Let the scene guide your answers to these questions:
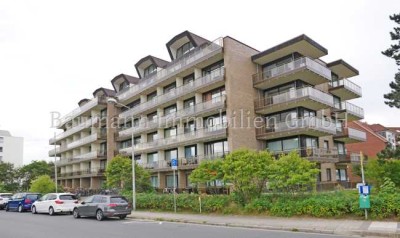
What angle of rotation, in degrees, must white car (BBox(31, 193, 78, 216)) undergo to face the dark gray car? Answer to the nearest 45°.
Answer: approximately 135° to its left

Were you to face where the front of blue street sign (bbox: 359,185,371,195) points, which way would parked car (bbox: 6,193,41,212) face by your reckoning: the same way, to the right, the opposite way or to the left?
to the right

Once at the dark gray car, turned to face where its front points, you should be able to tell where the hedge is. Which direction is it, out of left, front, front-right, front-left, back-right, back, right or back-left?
back

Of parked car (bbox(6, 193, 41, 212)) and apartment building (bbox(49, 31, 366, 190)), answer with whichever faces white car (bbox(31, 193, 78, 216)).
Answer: the apartment building

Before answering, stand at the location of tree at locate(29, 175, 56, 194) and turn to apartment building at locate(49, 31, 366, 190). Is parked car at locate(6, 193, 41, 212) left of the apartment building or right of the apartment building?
right

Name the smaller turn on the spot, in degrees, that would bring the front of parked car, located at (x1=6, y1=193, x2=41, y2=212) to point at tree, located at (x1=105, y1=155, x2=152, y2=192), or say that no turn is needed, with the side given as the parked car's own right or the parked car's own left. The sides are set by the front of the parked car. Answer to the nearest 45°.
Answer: approximately 135° to the parked car's own right

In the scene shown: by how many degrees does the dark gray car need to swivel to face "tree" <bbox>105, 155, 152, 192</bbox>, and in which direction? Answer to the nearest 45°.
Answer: approximately 45° to its right

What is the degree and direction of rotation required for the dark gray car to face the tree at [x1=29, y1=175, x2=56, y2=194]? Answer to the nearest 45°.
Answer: approximately 45° to its right

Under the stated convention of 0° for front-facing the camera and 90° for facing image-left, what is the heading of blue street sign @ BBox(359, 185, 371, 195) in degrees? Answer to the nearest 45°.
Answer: approximately 0°

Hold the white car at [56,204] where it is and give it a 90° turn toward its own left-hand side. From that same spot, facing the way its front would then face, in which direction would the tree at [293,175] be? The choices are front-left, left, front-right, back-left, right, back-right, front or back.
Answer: left

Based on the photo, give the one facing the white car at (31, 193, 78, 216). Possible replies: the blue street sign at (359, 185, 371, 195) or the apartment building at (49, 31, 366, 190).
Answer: the apartment building

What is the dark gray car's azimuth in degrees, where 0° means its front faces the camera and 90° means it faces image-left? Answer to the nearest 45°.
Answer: approximately 135°

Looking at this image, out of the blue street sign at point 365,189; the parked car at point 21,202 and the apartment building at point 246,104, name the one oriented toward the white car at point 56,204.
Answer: the apartment building
